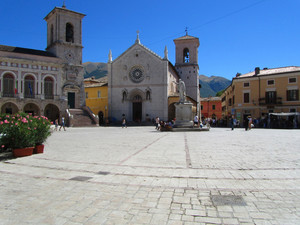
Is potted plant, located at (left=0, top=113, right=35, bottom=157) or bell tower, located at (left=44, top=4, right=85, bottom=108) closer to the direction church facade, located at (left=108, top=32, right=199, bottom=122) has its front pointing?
the potted plant

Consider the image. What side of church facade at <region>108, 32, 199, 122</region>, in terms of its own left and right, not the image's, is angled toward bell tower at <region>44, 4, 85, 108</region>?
right

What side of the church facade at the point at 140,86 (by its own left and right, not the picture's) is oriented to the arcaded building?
right

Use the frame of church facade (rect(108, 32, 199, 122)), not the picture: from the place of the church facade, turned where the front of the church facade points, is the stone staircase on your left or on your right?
on your right

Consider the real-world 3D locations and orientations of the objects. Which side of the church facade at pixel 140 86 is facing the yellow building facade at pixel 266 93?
left

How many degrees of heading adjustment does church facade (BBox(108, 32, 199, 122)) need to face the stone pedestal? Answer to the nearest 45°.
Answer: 0° — it already faces it

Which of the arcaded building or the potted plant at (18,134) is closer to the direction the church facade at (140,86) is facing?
the potted plant

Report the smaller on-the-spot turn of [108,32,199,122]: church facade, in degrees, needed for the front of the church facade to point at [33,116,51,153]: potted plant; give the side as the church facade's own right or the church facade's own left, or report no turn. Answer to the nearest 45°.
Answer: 0° — it already faces it

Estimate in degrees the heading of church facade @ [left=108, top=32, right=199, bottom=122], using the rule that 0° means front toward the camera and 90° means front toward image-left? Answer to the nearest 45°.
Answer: approximately 0°

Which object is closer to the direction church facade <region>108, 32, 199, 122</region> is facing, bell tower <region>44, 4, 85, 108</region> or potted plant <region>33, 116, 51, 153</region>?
the potted plant
